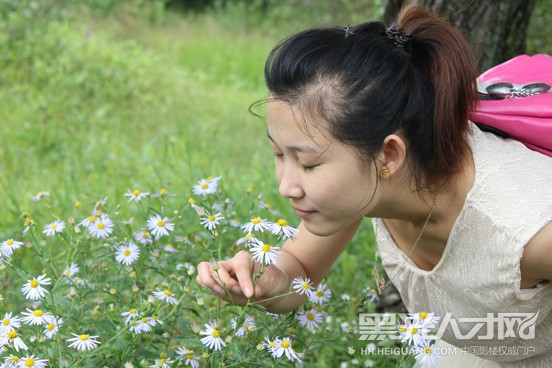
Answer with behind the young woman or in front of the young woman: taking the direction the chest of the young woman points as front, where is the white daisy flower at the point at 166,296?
in front

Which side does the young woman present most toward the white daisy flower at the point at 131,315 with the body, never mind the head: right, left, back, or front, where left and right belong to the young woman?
front

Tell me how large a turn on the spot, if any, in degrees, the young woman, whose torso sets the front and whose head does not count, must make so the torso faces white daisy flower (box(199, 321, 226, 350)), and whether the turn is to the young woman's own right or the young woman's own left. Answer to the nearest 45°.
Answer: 0° — they already face it

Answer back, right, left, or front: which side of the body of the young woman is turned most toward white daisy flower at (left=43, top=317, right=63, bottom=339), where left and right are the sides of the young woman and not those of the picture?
front

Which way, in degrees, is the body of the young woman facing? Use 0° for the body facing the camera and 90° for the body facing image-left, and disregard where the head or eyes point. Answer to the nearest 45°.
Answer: approximately 45°

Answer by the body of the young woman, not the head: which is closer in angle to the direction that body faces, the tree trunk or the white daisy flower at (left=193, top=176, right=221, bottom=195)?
the white daisy flower
